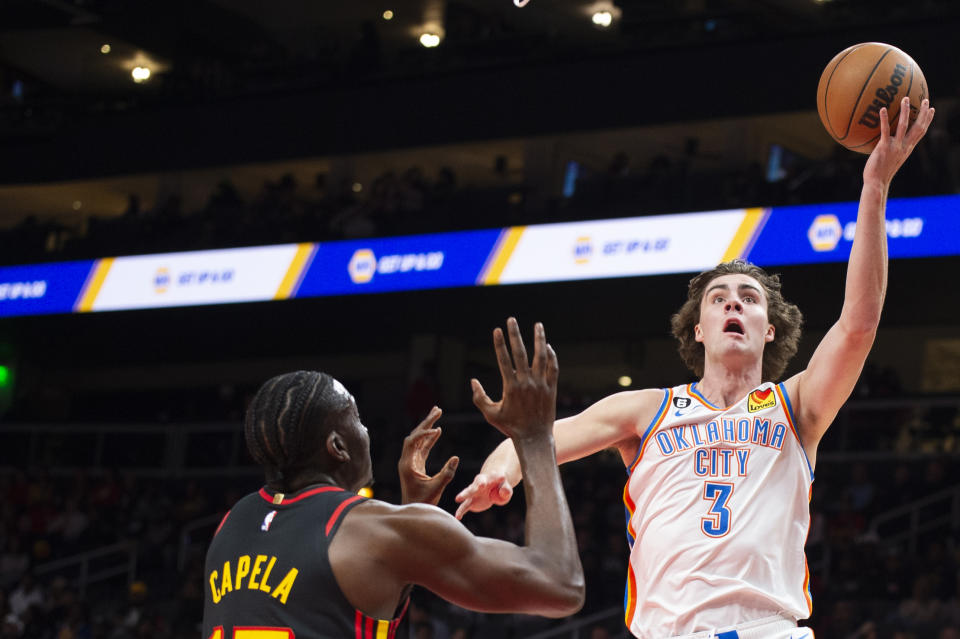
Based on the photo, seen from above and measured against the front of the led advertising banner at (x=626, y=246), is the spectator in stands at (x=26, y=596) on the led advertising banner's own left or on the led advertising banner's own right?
on the led advertising banner's own right

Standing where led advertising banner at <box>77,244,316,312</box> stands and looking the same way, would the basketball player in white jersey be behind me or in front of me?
in front

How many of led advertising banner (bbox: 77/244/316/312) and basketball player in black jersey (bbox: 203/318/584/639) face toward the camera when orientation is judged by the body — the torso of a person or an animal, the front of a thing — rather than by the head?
1

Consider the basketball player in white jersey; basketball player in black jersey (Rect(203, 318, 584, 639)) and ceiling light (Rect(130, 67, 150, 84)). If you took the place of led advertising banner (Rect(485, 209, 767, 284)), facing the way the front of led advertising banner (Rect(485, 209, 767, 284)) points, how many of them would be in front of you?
2

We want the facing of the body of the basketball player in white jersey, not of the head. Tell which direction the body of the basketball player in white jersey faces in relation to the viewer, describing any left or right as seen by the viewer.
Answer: facing the viewer

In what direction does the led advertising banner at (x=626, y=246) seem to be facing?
toward the camera

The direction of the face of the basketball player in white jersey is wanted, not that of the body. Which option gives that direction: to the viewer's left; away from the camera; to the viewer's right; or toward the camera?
toward the camera

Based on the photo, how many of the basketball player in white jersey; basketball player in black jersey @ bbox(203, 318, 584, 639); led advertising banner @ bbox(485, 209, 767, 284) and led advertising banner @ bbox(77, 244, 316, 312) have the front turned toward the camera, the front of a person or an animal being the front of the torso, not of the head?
3

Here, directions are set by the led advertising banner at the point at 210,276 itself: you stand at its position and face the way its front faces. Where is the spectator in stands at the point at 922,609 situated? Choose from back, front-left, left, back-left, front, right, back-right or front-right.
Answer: front-left

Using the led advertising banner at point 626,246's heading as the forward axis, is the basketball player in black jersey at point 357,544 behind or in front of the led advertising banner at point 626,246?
in front

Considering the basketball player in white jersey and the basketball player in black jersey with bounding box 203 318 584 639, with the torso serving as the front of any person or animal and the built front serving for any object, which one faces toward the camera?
the basketball player in white jersey

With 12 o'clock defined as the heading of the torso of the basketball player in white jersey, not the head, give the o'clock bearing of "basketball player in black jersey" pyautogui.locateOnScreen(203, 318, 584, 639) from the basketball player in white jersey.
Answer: The basketball player in black jersey is roughly at 1 o'clock from the basketball player in white jersey.

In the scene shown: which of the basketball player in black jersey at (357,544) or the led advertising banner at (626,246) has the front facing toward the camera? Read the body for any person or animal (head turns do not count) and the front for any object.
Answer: the led advertising banner

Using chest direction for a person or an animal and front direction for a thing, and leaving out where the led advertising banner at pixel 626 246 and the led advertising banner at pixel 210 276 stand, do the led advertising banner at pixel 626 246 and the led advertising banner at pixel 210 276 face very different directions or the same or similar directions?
same or similar directions

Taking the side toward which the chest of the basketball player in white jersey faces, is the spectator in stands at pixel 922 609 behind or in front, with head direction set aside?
behind

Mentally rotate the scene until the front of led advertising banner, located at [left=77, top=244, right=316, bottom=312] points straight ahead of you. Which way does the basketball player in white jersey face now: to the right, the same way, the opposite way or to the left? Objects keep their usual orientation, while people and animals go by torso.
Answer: the same way

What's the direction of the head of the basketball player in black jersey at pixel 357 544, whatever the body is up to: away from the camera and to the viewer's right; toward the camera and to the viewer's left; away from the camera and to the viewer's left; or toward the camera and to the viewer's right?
away from the camera and to the viewer's right

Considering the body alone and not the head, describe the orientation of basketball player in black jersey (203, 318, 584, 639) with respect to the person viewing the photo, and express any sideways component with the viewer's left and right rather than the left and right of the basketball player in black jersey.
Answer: facing away from the viewer and to the right of the viewer
